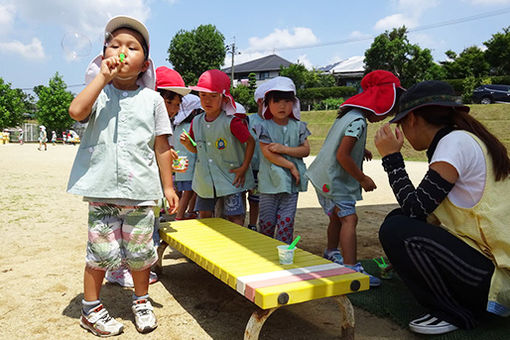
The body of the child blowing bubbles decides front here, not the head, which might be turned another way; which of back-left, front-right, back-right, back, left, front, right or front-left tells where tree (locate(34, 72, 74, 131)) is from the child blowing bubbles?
back

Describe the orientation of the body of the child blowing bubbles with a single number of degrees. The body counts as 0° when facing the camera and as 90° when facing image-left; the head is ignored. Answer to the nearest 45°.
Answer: approximately 0°

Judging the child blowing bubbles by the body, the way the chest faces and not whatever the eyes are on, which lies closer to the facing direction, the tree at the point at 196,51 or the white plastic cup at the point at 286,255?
the white plastic cup

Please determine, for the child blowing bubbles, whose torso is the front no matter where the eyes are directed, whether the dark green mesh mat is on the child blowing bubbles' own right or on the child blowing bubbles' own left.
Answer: on the child blowing bubbles' own left

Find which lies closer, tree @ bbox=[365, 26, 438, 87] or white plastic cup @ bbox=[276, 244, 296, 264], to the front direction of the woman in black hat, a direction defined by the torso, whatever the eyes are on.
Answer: the white plastic cup

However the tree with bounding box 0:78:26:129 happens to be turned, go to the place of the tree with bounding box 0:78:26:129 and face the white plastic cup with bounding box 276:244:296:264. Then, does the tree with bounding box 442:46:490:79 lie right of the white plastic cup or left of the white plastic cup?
left

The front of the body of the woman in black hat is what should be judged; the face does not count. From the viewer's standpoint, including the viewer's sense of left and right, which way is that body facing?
facing to the left of the viewer

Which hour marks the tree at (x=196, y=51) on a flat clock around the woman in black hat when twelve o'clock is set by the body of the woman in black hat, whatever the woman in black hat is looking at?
The tree is roughly at 2 o'clock from the woman in black hat.
